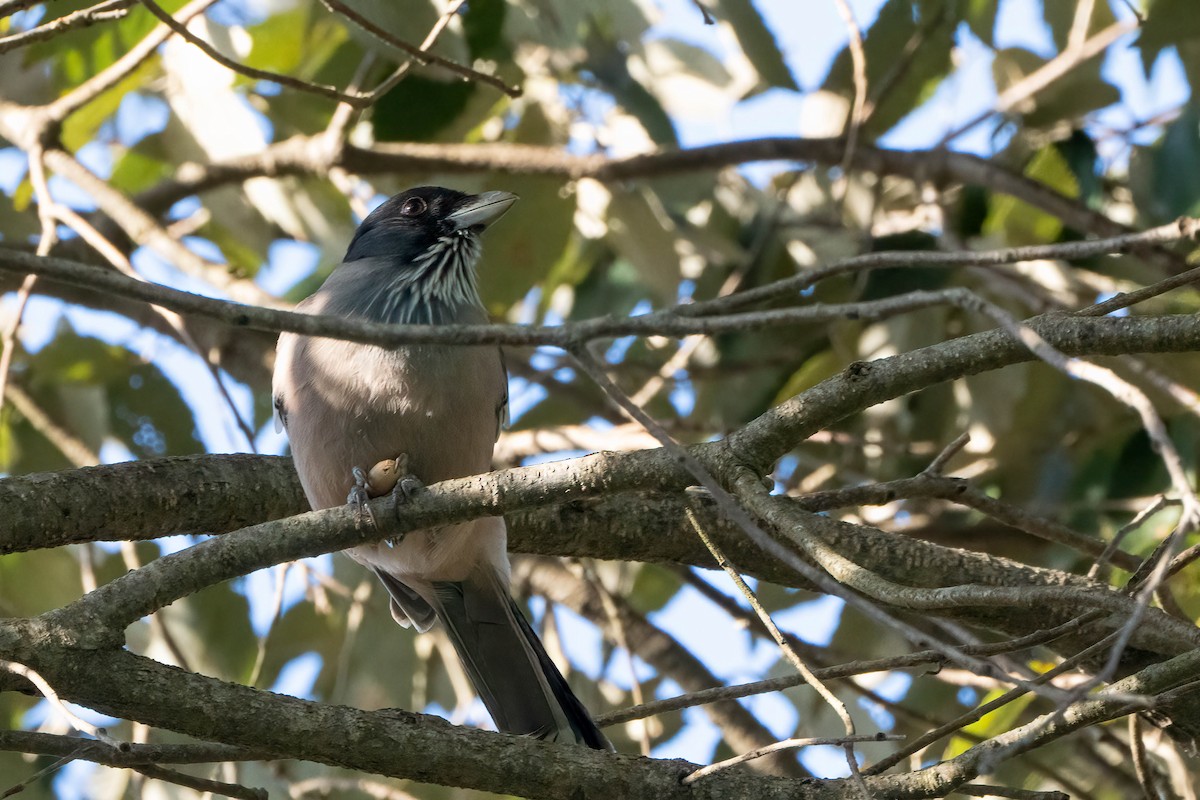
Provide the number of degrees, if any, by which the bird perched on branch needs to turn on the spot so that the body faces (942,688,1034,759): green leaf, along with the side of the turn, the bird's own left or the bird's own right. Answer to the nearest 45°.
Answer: approximately 90° to the bird's own left

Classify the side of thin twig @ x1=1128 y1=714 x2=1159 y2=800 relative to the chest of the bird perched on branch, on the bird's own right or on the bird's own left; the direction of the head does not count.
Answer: on the bird's own left

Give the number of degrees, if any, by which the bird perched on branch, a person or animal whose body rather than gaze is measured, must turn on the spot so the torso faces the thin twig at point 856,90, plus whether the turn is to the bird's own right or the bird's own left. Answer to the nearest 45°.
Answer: approximately 90° to the bird's own left

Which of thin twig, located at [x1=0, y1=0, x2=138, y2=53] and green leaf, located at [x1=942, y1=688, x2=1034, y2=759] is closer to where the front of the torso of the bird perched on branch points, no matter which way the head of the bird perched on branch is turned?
the thin twig

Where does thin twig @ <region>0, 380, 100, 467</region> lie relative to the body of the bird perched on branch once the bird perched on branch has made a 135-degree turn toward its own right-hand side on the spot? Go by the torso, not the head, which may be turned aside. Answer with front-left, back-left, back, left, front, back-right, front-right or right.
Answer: front

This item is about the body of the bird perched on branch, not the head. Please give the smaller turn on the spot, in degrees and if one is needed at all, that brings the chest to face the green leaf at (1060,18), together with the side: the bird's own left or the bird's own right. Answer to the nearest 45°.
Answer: approximately 90° to the bird's own left

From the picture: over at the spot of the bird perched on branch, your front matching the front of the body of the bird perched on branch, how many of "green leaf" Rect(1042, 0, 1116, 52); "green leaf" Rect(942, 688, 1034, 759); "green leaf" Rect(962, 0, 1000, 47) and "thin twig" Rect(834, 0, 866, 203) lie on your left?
4

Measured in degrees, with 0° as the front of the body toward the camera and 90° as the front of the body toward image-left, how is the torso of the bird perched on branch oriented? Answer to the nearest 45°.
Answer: approximately 0°

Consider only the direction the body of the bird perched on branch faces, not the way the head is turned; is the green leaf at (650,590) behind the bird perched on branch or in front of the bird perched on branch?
behind

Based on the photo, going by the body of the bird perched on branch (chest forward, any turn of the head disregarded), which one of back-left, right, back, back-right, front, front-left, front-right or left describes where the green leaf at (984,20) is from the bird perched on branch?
left
